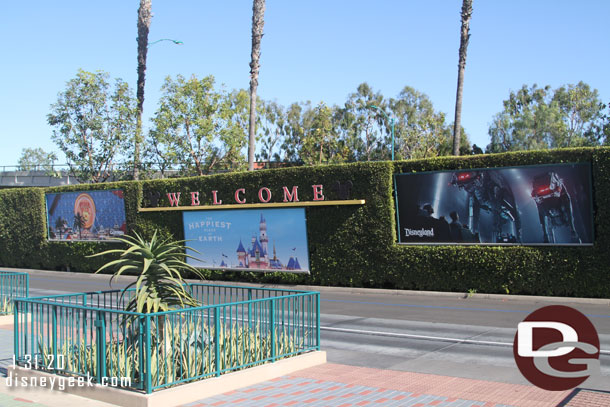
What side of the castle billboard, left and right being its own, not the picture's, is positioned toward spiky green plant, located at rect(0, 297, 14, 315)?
front

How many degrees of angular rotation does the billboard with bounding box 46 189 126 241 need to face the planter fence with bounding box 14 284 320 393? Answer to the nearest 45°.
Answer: approximately 45° to its left

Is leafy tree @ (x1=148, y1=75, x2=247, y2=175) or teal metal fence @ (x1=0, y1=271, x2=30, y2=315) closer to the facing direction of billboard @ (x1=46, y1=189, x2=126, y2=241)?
the teal metal fence

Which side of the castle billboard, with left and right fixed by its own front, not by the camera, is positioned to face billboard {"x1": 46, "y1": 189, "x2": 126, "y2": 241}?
right

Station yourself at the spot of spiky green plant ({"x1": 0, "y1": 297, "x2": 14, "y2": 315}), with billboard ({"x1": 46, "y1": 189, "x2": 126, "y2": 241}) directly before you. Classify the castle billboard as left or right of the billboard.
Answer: right

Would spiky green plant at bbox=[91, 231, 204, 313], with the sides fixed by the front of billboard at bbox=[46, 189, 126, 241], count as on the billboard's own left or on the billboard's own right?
on the billboard's own left

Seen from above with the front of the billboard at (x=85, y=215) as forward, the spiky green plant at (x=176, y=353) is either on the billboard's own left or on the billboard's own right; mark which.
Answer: on the billboard's own left

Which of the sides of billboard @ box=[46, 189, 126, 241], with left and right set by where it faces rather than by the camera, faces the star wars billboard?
left

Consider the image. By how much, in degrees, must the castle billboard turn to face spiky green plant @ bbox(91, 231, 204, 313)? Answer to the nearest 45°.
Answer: approximately 45° to its left

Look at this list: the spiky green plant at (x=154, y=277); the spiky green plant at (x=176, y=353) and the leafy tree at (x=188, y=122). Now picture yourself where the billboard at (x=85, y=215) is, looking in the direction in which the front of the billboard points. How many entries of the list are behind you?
1

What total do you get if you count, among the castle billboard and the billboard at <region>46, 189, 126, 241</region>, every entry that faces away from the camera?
0

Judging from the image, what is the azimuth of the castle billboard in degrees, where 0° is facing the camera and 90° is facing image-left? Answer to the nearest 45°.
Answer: approximately 45°
